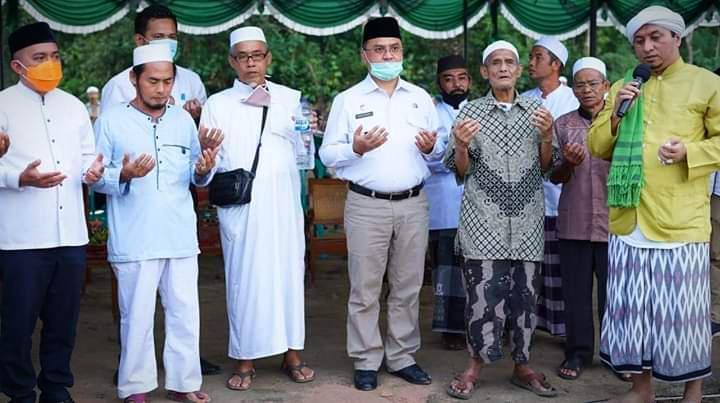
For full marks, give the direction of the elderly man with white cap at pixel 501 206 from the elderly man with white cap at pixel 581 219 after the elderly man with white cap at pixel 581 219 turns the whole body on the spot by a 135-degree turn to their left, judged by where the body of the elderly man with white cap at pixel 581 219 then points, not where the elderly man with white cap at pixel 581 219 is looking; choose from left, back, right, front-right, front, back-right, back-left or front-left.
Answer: back

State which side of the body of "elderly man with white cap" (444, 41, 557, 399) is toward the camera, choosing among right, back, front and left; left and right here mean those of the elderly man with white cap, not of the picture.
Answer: front

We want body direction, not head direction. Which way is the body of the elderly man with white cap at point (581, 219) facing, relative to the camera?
toward the camera

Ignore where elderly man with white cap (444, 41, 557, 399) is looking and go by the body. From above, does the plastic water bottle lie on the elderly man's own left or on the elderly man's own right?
on the elderly man's own right
